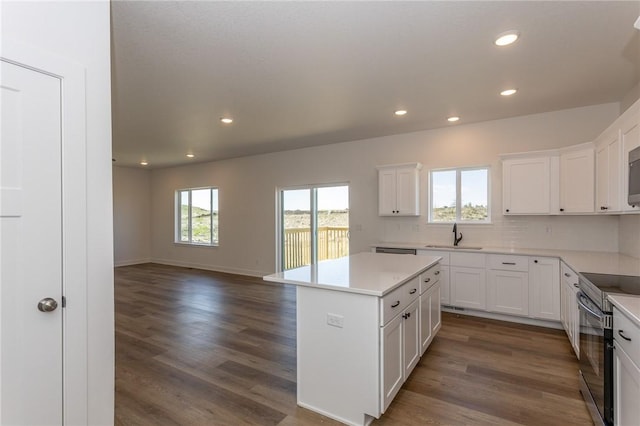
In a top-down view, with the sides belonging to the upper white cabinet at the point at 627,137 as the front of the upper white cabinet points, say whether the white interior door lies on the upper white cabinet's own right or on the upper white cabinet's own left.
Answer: on the upper white cabinet's own left

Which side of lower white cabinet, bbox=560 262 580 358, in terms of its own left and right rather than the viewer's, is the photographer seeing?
left

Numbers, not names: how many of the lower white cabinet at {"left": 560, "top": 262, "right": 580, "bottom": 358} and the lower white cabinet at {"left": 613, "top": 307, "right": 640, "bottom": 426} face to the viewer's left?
2

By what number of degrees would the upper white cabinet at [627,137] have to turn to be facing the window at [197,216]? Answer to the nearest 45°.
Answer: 0° — it already faces it

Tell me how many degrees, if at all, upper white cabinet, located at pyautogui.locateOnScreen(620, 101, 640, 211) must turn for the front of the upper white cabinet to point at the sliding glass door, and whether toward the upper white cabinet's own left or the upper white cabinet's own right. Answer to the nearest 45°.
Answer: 0° — it already faces it

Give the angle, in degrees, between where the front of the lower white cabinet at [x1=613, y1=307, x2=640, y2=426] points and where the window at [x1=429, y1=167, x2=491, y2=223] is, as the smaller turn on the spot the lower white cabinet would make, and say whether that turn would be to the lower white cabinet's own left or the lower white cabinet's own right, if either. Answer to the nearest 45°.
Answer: approximately 45° to the lower white cabinet's own right

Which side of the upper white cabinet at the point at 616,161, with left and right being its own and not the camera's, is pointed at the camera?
left
